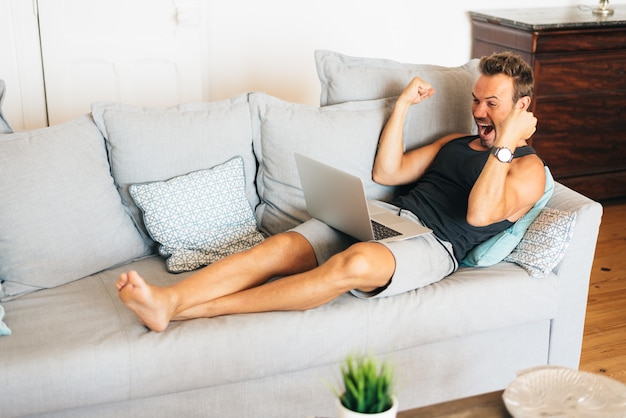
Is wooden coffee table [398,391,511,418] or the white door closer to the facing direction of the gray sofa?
the wooden coffee table

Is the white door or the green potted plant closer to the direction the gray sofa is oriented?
the green potted plant

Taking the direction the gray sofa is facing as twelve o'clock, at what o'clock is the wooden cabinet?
The wooden cabinet is roughly at 9 o'clock from the gray sofa.

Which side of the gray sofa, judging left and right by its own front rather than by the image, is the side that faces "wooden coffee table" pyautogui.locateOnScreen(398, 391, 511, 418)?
front

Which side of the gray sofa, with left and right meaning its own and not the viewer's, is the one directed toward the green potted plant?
front

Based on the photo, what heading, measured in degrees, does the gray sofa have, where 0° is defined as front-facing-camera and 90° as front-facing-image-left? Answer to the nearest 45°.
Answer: approximately 315°

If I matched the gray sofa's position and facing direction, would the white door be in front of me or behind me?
behind

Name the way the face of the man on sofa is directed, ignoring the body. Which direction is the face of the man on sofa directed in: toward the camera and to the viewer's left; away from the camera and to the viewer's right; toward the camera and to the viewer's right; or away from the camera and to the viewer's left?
toward the camera and to the viewer's left

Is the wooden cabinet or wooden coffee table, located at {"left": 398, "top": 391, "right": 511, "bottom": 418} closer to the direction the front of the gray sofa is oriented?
the wooden coffee table
